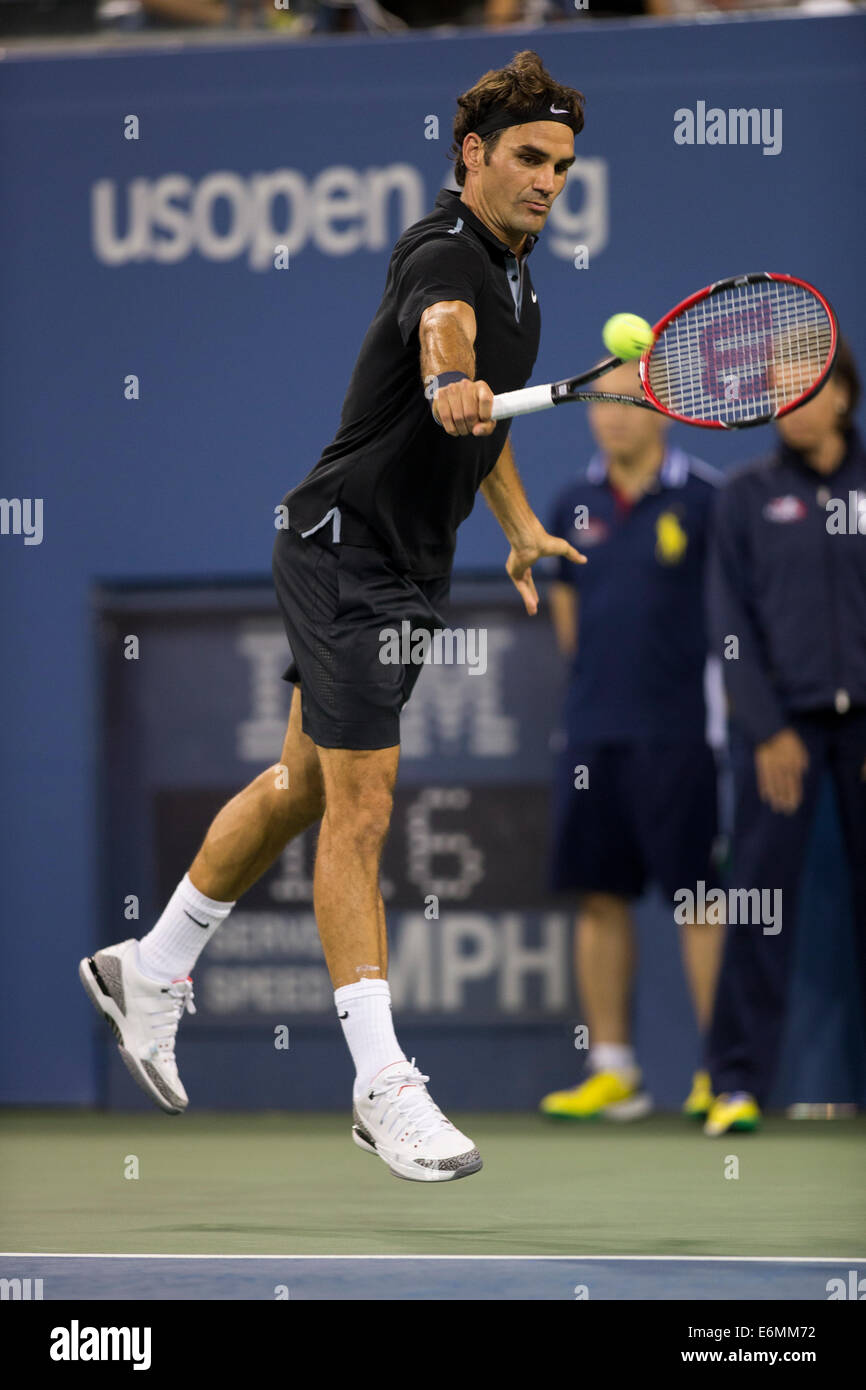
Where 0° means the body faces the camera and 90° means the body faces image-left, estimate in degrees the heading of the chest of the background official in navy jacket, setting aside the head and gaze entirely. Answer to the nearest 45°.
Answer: approximately 0°

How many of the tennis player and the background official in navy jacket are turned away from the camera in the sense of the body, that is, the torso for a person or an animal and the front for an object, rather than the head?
0

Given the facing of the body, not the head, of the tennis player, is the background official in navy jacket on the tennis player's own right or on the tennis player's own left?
on the tennis player's own left

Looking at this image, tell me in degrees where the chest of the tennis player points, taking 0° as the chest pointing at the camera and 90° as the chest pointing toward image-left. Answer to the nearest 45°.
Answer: approximately 315°
